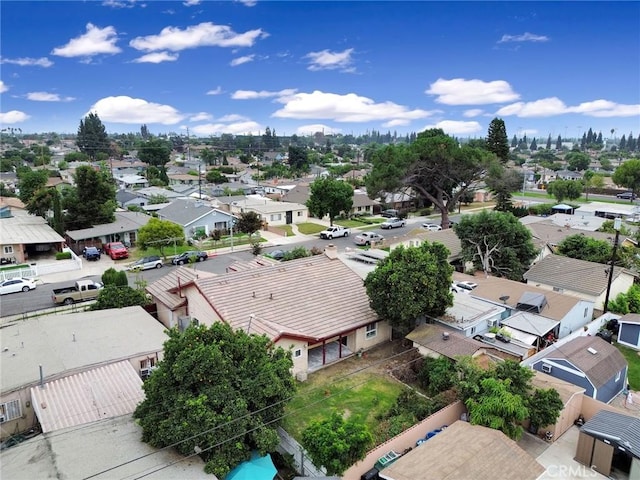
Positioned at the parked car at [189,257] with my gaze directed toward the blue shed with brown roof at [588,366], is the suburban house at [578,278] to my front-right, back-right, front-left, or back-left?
front-left

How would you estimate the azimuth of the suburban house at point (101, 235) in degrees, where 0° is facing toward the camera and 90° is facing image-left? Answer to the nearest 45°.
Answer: approximately 315°

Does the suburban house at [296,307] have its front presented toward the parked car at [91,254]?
yes

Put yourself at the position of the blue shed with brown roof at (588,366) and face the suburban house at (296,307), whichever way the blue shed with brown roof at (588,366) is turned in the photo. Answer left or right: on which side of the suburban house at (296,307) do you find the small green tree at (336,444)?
left

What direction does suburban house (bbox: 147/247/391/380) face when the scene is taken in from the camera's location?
facing away from the viewer and to the left of the viewer

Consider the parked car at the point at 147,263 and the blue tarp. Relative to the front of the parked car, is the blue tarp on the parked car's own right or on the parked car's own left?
on the parked car's own left

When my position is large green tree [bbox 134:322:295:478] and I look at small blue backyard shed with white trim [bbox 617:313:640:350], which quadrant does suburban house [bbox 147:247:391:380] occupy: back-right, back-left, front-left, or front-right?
front-left

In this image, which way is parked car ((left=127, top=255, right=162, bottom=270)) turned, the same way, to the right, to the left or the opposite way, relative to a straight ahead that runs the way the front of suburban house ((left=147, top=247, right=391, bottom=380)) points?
to the left

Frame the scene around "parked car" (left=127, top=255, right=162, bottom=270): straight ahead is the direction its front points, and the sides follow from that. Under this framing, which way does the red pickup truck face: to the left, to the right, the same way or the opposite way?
to the left

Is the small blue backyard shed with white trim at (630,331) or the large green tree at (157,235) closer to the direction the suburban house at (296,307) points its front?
the large green tree

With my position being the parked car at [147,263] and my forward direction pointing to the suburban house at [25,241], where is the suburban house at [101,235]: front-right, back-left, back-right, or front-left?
front-right

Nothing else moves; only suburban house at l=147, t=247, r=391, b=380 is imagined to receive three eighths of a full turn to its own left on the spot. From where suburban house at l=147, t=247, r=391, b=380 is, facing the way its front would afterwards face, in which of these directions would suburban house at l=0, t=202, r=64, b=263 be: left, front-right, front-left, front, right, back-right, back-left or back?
back-right

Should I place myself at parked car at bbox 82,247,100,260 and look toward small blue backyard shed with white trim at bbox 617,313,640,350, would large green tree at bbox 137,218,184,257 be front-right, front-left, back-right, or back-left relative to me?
front-left
